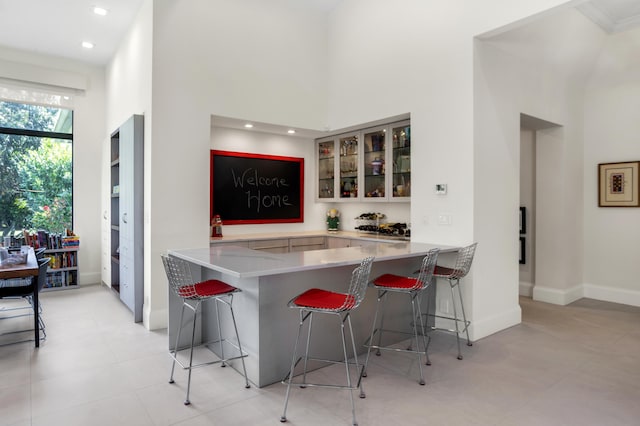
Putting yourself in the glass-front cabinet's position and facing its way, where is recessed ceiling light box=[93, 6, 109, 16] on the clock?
The recessed ceiling light is roughly at 1 o'clock from the glass-front cabinet.

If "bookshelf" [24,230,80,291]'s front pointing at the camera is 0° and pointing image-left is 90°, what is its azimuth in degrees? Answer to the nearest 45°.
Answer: approximately 0°

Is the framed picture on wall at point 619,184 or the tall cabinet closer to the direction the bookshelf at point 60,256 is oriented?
the tall cabinet

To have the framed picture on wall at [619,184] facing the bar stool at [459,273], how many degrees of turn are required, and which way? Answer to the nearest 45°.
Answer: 0° — it already faces it

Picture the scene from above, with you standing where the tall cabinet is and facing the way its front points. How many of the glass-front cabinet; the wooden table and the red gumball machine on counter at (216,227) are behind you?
2

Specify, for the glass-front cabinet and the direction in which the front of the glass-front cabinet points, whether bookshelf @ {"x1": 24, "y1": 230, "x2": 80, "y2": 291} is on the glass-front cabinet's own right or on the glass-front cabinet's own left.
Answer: on the glass-front cabinet's own right

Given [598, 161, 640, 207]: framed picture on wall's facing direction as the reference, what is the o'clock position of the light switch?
The light switch is roughly at 1 o'clock from the framed picture on wall.

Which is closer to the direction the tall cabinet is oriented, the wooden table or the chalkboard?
the wooden table

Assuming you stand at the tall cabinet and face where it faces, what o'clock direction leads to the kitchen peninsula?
The kitchen peninsula is roughly at 8 o'clock from the tall cabinet.

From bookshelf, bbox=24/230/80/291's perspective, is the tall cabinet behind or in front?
in front

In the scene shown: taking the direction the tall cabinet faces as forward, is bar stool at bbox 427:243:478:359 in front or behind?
behind

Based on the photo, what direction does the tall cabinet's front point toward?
to the viewer's left
